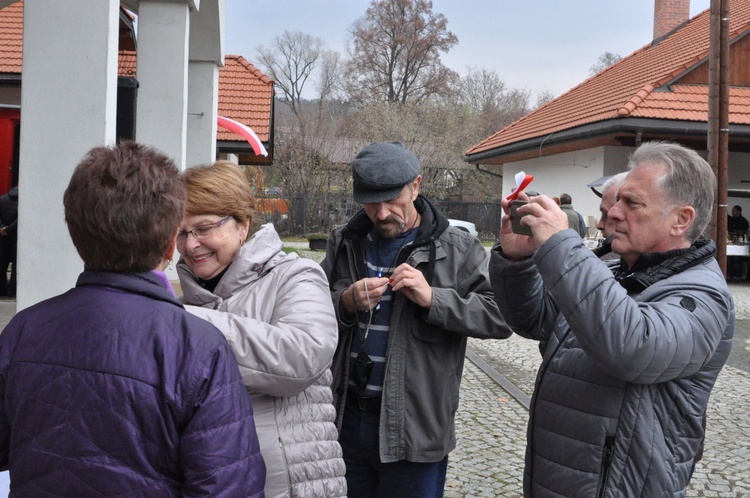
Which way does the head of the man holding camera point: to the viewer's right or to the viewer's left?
to the viewer's left

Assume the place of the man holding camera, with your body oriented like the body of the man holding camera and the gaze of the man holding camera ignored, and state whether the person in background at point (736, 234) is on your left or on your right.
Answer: on your right

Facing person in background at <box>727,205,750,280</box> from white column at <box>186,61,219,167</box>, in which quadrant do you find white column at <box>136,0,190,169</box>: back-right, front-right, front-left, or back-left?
back-right

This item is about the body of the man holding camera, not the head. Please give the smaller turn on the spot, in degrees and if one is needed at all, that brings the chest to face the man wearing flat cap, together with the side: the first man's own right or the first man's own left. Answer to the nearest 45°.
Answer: approximately 45° to the first man's own right

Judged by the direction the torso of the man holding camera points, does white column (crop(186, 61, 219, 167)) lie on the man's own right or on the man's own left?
on the man's own right

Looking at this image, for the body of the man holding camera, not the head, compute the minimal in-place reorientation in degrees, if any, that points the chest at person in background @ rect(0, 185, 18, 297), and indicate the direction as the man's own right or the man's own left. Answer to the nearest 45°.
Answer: approximately 45° to the man's own right

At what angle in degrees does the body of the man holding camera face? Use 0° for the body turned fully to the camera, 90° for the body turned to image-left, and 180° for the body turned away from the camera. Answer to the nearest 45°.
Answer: approximately 90°
